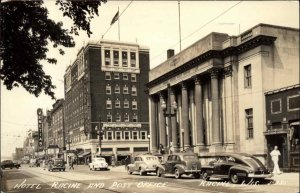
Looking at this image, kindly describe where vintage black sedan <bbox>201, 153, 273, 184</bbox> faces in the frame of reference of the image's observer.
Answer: facing away from the viewer and to the left of the viewer

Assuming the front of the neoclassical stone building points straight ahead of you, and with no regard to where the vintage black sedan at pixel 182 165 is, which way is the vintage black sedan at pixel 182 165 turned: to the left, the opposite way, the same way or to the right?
to the right

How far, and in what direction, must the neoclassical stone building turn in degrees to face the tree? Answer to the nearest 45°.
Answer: approximately 45° to its left

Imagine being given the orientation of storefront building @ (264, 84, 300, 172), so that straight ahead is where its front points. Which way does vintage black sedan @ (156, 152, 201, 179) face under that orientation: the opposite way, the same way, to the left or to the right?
to the right

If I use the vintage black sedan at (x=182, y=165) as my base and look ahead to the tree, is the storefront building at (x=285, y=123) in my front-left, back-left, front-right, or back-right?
back-left

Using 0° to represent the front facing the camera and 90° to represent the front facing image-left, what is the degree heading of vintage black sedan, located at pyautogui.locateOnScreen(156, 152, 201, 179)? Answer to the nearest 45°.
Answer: approximately 135°

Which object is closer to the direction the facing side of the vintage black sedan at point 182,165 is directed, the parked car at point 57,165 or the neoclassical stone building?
the parked car

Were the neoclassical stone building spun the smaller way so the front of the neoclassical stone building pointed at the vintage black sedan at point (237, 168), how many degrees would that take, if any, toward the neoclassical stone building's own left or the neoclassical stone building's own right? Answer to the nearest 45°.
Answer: approximately 45° to the neoclassical stone building's own left

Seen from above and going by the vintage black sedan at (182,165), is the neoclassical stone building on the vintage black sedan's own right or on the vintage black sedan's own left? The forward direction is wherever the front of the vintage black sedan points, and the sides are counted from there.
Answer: on the vintage black sedan's own right

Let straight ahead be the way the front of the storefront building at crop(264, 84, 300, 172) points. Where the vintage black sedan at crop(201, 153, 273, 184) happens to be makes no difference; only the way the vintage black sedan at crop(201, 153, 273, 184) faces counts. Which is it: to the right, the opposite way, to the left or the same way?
to the right
